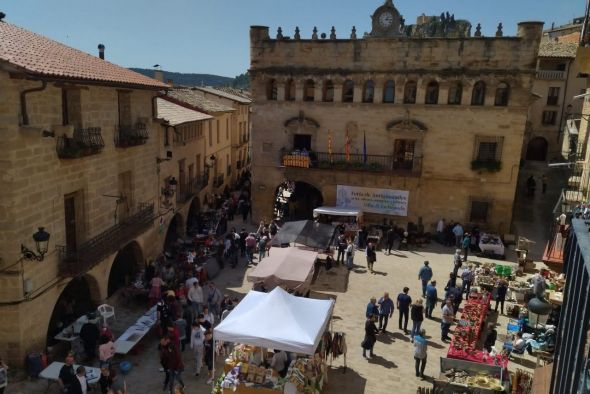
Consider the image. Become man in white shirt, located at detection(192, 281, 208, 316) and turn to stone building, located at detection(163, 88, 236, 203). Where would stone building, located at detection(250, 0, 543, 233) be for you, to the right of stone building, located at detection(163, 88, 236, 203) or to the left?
right

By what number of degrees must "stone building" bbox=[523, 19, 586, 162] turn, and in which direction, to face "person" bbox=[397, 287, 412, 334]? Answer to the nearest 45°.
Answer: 0° — it already faces them

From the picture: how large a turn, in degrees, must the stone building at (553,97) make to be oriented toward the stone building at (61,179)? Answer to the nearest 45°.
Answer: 0° — it already faces it

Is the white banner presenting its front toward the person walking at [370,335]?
yes

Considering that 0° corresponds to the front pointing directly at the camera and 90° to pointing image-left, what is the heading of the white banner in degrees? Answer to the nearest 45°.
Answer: approximately 0°

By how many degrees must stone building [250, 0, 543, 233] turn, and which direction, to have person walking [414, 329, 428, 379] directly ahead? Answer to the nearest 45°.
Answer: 0° — it already faces them

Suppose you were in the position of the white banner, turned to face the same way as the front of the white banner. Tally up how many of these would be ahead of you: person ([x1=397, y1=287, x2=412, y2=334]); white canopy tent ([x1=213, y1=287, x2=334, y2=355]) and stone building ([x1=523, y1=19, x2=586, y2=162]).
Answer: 2

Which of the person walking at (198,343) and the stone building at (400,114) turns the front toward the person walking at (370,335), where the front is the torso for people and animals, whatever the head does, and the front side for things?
the stone building

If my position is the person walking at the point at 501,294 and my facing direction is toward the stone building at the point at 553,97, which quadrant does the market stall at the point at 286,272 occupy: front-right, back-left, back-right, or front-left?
back-left

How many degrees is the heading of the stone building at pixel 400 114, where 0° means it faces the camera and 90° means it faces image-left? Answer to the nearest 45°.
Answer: approximately 0°
